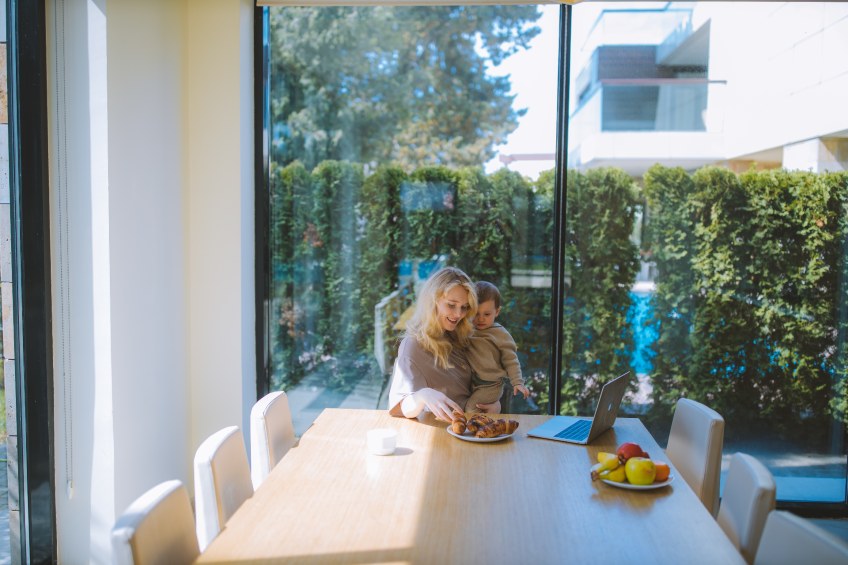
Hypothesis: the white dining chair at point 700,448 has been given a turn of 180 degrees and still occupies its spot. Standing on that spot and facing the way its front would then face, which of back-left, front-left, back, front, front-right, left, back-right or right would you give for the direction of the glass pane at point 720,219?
front-left

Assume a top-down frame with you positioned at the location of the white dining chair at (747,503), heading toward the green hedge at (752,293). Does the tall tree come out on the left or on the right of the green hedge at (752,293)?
left

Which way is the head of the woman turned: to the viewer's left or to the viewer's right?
to the viewer's right

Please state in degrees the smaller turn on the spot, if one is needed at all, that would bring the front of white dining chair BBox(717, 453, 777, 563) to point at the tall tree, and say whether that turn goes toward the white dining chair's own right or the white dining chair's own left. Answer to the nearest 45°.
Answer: approximately 90° to the white dining chair's own right

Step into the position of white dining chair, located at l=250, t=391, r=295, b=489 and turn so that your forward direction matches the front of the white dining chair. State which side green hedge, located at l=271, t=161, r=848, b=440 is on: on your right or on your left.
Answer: on your left

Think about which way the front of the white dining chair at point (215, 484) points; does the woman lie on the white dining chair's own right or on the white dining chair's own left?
on the white dining chair's own left

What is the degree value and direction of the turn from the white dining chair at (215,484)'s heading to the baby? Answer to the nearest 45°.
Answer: approximately 90° to its left

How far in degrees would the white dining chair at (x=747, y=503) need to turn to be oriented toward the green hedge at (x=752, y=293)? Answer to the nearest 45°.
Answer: approximately 135° to its right
